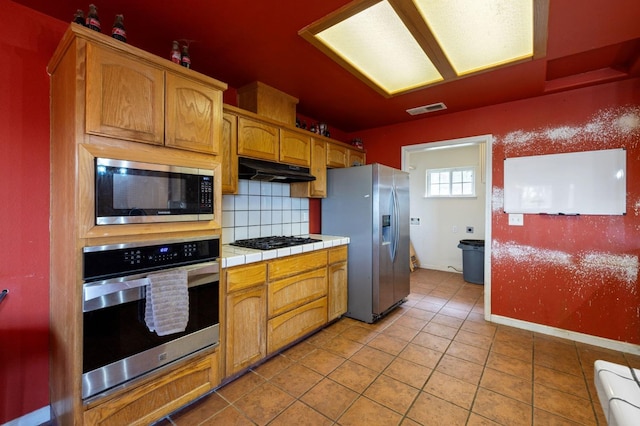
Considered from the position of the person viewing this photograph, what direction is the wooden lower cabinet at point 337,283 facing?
facing the viewer and to the right of the viewer

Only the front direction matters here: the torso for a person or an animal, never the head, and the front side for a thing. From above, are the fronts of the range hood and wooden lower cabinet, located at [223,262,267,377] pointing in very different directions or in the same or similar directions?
same or similar directions

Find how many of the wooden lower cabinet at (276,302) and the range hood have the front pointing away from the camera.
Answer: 0

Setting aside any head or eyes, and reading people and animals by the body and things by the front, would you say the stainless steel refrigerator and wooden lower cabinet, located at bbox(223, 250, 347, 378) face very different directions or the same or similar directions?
same or similar directions

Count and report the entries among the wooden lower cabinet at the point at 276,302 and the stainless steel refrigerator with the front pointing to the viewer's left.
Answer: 0

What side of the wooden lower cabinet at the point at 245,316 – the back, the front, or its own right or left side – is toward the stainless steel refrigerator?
left

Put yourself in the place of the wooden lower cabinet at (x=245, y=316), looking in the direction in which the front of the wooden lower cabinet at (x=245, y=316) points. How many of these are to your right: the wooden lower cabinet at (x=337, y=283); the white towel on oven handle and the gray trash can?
1

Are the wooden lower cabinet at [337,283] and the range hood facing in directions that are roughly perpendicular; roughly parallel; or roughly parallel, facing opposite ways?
roughly parallel

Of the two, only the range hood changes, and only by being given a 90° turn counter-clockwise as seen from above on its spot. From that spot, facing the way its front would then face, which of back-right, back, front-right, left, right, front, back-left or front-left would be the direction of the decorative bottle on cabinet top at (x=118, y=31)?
back

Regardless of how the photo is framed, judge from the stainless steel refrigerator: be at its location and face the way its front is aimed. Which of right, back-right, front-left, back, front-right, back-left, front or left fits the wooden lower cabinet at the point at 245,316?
right

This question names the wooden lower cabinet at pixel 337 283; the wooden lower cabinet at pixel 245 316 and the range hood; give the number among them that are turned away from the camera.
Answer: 0

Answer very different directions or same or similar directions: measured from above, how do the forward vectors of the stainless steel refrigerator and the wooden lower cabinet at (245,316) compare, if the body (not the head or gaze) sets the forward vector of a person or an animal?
same or similar directions

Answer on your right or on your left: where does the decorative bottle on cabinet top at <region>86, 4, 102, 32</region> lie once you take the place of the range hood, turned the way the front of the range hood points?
on your right

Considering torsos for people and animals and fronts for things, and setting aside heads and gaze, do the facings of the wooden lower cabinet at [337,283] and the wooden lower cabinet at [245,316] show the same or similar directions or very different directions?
same or similar directions

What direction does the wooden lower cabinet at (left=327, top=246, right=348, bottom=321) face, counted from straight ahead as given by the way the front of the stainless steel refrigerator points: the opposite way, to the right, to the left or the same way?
the same way

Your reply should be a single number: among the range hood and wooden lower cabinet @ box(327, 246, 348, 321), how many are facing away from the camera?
0
